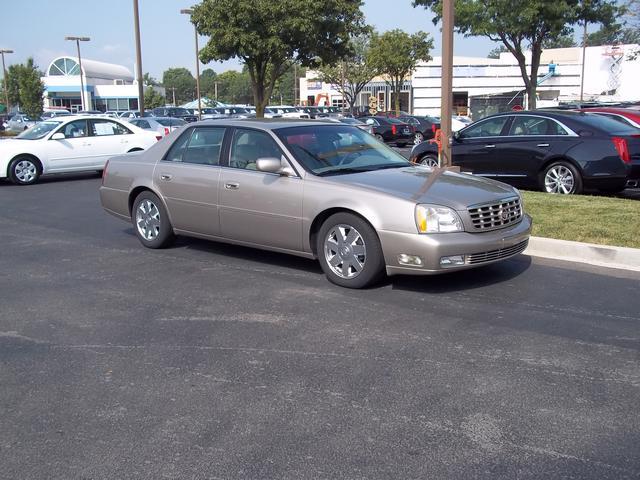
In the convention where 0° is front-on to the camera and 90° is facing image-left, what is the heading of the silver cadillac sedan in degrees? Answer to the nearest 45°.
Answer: approximately 315°

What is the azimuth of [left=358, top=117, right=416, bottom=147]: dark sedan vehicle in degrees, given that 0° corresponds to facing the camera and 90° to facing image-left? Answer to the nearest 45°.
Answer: approximately 135°

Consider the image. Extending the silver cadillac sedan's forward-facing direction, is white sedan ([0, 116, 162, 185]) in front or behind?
behind

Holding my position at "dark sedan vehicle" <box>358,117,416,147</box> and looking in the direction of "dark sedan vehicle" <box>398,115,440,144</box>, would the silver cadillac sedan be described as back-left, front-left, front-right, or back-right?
back-right

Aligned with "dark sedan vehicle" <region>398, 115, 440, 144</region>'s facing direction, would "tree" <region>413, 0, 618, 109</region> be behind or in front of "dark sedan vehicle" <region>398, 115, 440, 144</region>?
behind
